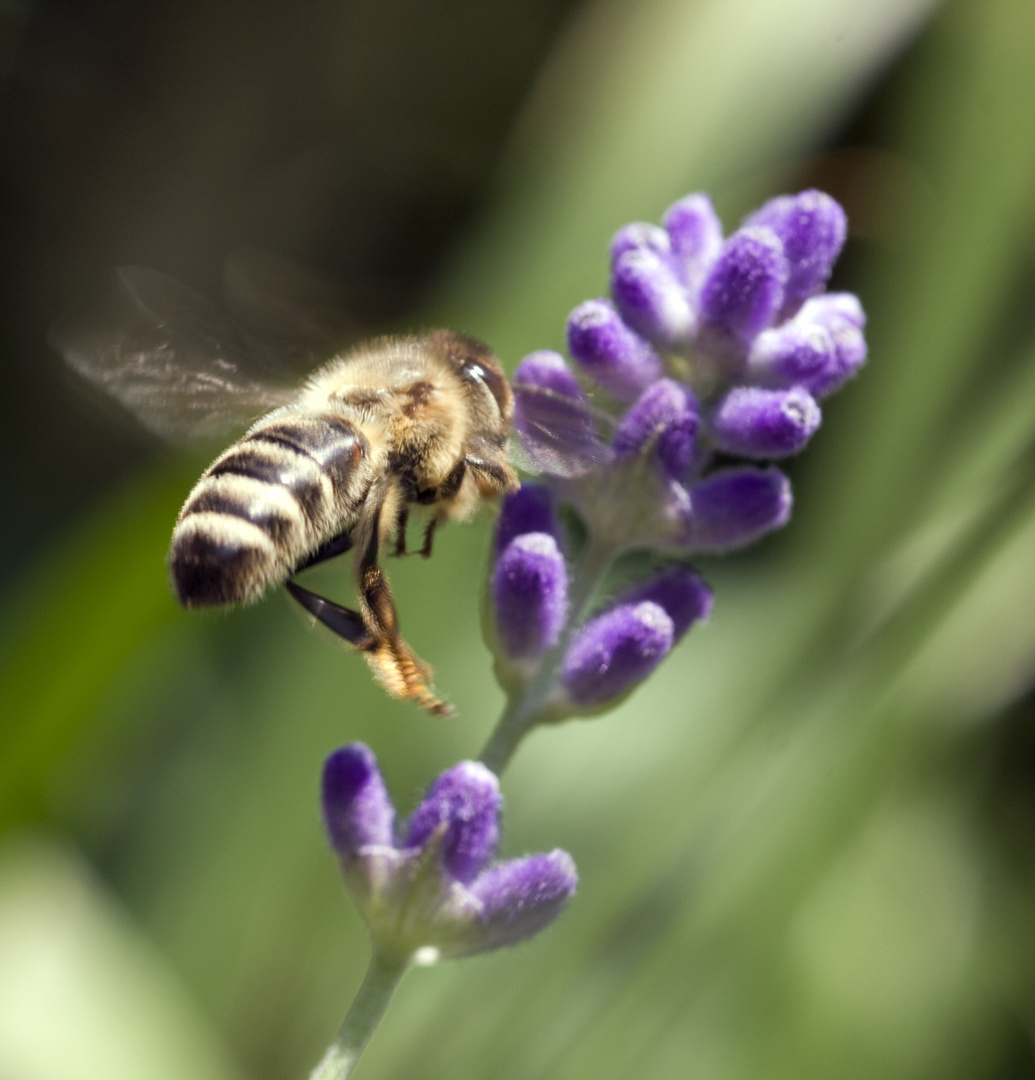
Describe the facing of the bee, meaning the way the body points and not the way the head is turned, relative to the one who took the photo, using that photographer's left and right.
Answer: facing away from the viewer and to the right of the viewer
